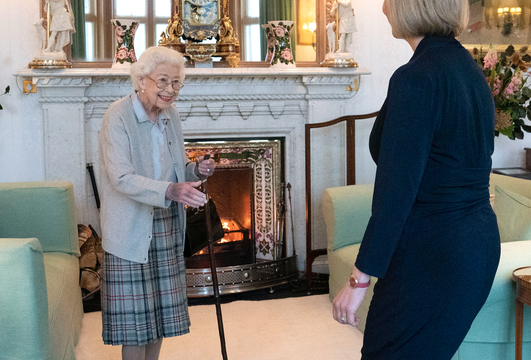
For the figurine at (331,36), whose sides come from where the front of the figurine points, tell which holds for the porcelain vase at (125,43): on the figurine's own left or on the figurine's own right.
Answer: on the figurine's own right

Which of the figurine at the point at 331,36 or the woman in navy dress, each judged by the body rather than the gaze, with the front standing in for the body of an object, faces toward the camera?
the figurine

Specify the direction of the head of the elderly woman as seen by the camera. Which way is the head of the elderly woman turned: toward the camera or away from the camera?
toward the camera

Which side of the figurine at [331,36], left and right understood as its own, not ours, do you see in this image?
front

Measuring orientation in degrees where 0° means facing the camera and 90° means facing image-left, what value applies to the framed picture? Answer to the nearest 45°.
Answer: approximately 0°

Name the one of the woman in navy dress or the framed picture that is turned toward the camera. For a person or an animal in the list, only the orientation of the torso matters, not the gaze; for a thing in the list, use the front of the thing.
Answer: the framed picture

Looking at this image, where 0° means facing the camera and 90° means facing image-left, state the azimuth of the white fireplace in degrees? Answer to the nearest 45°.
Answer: approximately 0°

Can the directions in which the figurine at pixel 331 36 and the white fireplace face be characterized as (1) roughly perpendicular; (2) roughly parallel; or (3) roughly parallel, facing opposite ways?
roughly parallel

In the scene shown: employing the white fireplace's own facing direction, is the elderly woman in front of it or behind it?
in front

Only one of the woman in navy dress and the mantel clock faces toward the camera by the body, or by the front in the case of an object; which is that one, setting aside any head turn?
the mantel clock

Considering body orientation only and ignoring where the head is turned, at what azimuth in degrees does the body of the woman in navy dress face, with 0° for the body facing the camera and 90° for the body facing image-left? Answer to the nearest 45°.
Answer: approximately 135°

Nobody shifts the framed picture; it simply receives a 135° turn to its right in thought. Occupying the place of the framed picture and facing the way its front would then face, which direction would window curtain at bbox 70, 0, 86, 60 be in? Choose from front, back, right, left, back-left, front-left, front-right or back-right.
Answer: left

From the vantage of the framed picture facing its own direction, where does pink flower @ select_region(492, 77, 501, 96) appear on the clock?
The pink flower is roughly at 12 o'clock from the framed picture.

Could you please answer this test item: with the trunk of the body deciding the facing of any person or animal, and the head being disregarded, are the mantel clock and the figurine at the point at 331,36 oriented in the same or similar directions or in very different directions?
same or similar directions

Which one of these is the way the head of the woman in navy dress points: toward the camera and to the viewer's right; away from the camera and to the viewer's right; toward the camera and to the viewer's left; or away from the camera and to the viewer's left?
away from the camera and to the viewer's left
